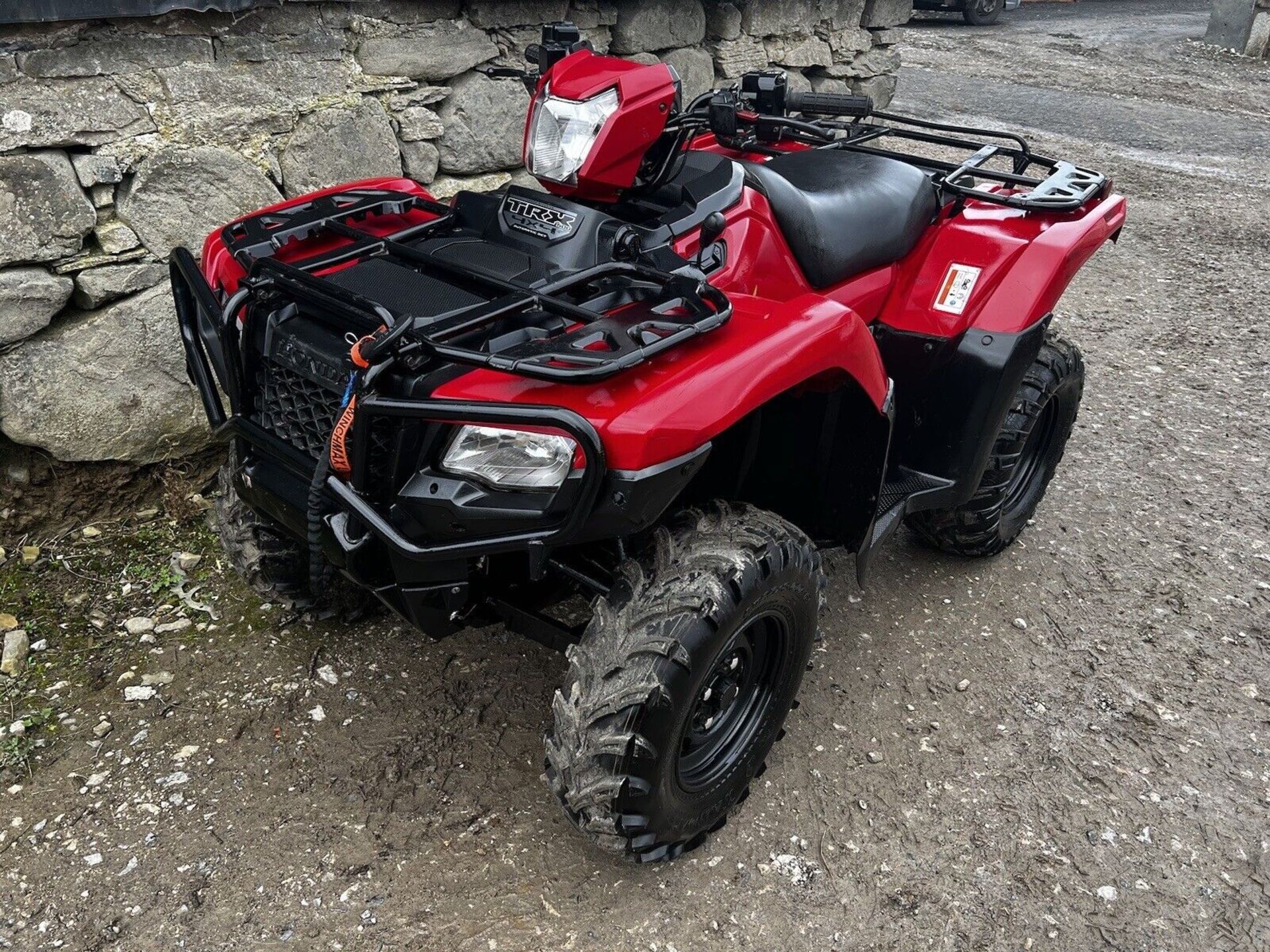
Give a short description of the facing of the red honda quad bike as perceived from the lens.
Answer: facing the viewer and to the left of the viewer

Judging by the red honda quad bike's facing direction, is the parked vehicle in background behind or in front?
behind
